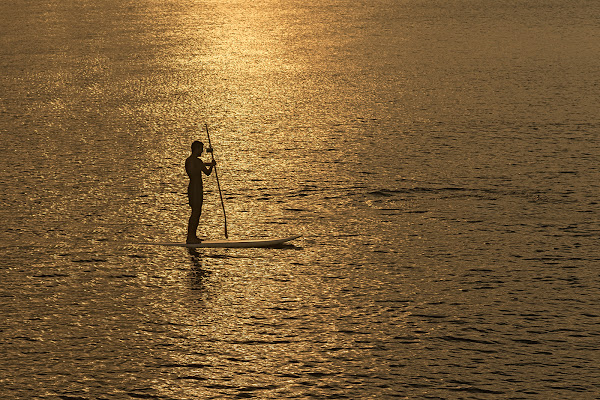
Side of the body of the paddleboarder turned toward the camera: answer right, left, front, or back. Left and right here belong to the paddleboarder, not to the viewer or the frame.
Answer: right

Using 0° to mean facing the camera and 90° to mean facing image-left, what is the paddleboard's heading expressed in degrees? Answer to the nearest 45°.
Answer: approximately 270°
